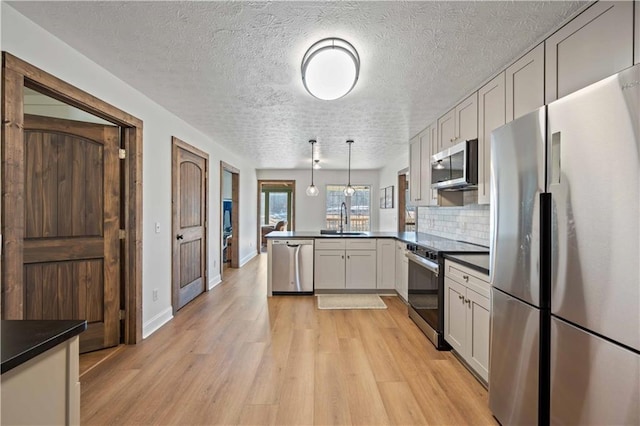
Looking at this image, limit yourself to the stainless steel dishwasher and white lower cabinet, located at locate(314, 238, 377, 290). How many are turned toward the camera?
2

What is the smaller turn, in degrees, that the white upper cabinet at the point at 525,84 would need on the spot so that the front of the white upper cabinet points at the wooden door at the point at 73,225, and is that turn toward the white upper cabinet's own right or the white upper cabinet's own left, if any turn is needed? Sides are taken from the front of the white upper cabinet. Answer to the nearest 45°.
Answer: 0° — it already faces it

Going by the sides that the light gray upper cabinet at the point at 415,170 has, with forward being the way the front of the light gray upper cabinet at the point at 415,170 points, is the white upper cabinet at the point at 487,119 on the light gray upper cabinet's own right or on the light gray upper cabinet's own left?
on the light gray upper cabinet's own left

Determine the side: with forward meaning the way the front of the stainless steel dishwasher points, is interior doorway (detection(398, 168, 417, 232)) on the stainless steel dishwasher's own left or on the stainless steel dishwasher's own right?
on the stainless steel dishwasher's own left

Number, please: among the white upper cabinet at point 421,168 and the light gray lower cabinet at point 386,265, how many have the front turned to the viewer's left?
1

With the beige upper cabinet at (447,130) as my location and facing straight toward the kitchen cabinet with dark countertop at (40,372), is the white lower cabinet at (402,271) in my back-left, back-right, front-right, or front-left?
back-right

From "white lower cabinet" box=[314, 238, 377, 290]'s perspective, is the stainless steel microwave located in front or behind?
in front

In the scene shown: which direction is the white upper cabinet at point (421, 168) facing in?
to the viewer's left

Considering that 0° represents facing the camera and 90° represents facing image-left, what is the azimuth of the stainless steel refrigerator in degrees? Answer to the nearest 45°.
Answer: approximately 45°

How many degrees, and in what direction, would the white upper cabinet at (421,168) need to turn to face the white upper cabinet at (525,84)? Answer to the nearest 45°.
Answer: approximately 90° to its left
